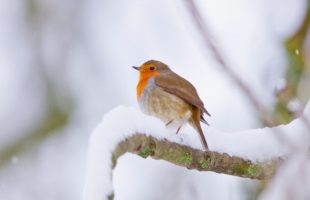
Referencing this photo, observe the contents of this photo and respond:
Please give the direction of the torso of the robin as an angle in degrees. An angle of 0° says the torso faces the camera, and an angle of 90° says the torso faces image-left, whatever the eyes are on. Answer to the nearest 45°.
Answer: approximately 90°
